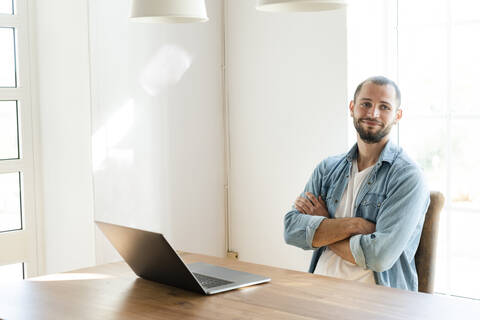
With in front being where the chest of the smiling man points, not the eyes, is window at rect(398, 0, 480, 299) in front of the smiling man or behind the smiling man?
behind

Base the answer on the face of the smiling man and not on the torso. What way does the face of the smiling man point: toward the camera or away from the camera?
toward the camera

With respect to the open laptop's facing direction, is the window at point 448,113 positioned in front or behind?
in front

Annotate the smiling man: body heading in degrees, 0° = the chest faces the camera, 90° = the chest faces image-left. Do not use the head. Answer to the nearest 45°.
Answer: approximately 45°

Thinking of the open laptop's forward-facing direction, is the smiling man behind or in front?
in front

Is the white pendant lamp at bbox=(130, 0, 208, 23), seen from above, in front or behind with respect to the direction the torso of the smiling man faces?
in front

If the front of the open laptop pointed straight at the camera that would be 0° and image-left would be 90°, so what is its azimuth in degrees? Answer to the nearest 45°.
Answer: approximately 225°
